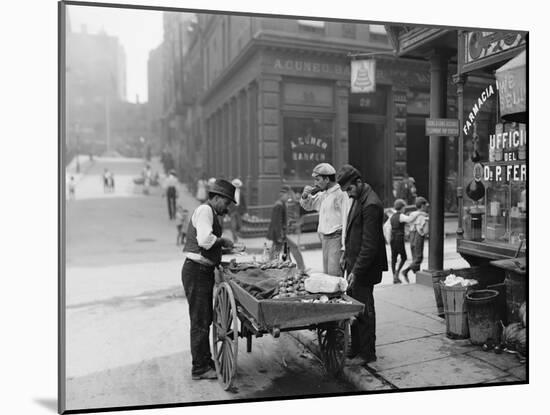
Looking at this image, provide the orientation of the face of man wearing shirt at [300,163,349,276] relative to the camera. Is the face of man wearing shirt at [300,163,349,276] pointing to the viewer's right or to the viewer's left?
to the viewer's left

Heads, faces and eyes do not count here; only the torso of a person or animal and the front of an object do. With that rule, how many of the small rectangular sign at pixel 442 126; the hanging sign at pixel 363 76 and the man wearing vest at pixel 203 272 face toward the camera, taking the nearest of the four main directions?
2

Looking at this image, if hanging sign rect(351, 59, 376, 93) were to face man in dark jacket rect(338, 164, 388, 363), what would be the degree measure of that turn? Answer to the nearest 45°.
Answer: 0° — it already faces them

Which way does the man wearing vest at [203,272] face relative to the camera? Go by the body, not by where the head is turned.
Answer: to the viewer's right

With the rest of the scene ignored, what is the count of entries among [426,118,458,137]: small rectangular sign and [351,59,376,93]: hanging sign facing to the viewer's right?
0

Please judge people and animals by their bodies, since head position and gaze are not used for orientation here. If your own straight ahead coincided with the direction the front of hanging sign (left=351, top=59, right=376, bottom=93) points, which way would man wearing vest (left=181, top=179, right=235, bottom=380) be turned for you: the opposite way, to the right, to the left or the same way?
to the left

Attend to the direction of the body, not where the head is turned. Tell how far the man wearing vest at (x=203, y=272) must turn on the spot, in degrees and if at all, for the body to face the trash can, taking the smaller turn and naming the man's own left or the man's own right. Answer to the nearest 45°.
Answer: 0° — they already face it

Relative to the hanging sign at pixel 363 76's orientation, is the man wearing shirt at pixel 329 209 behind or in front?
in front

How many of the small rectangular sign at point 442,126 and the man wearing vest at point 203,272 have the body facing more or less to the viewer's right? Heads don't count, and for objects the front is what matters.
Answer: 1
